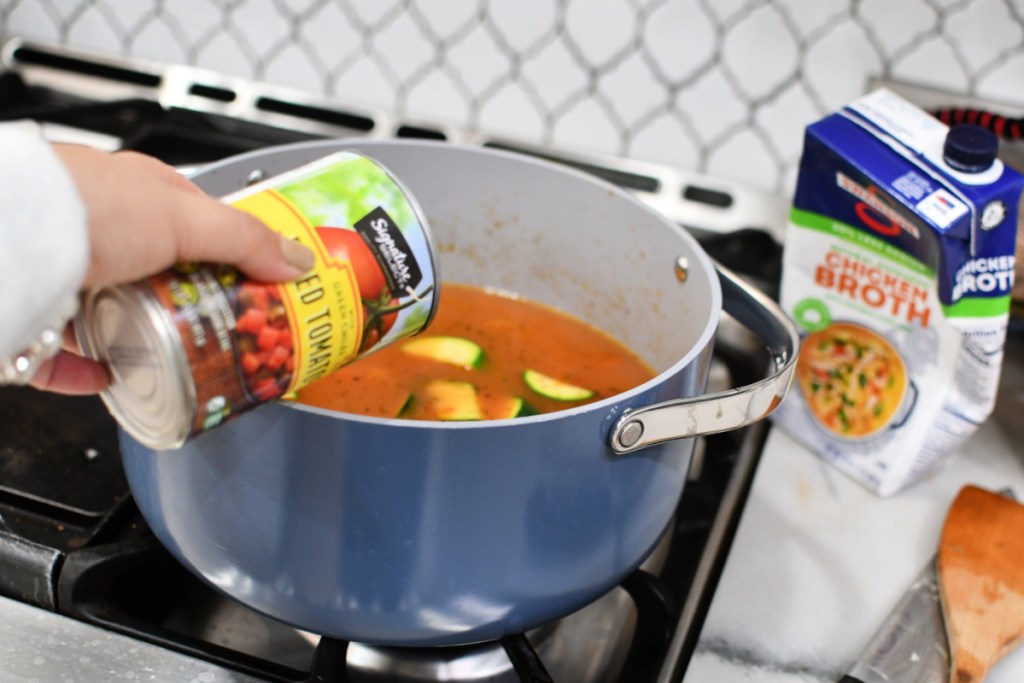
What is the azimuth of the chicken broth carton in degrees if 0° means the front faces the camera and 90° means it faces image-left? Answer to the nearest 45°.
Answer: approximately 45°
